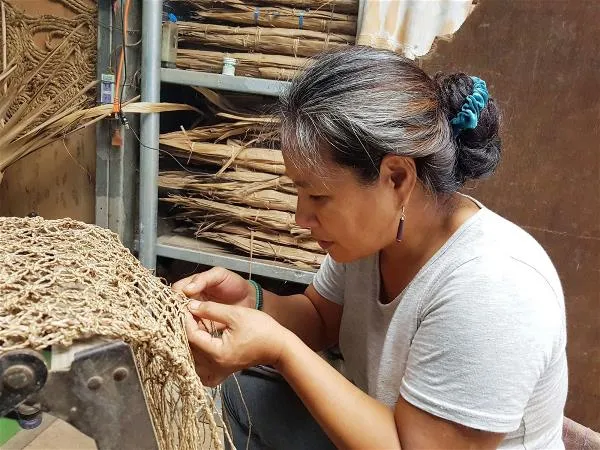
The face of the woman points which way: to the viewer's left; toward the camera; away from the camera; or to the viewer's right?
to the viewer's left

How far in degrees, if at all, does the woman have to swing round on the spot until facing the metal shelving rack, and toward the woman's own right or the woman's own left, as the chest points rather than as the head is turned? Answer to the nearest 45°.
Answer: approximately 45° to the woman's own right

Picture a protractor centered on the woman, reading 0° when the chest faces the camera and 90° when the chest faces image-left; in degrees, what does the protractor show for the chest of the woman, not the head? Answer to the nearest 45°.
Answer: approximately 90°
